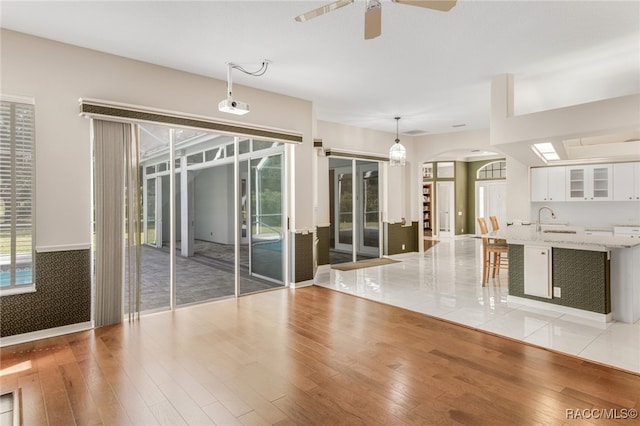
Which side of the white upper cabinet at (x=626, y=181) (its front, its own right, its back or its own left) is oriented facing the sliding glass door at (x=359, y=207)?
right

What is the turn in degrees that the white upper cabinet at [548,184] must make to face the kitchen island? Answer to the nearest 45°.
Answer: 0° — it already faces it

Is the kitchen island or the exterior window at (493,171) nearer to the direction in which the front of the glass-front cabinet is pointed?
the kitchen island

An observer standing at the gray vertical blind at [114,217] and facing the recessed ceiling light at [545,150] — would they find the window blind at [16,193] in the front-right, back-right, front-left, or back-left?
back-right

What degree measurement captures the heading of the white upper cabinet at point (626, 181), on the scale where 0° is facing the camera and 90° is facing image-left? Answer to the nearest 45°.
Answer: approximately 0°

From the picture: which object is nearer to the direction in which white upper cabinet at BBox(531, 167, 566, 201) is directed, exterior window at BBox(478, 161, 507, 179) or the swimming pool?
the swimming pool

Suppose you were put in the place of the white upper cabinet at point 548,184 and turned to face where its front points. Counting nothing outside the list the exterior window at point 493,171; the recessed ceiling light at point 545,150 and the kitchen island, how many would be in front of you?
2

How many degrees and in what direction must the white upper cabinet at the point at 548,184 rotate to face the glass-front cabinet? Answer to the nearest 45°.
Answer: approximately 90° to its left

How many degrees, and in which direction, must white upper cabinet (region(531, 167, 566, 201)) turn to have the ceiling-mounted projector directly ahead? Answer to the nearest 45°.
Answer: approximately 45° to its right

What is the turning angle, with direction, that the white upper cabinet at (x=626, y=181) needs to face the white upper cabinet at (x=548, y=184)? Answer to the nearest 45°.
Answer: approximately 90° to its right

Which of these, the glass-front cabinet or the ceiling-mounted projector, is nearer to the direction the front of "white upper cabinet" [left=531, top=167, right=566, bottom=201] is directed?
the ceiling-mounted projector

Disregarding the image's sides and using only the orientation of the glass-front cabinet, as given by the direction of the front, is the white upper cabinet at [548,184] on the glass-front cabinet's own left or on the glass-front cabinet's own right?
on the glass-front cabinet's own right

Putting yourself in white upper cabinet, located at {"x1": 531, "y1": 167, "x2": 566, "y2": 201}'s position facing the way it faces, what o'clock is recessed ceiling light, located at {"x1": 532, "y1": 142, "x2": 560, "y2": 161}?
The recessed ceiling light is roughly at 12 o'clock from the white upper cabinet.

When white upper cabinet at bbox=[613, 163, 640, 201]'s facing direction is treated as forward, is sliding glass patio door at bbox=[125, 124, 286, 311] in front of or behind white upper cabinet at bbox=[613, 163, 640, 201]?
in front
